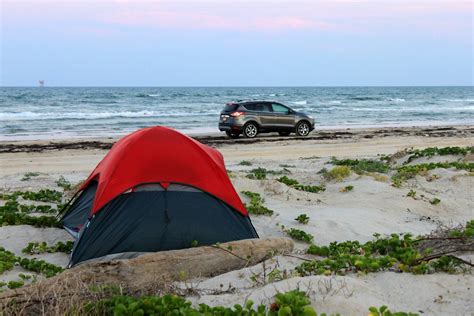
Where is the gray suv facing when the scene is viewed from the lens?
facing away from the viewer and to the right of the viewer

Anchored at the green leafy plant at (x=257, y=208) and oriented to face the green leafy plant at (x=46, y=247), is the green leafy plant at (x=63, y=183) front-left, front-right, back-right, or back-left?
front-right

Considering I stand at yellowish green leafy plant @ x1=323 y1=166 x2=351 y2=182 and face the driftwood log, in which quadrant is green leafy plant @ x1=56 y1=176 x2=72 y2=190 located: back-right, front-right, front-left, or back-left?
front-right

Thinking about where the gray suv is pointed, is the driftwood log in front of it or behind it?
behind

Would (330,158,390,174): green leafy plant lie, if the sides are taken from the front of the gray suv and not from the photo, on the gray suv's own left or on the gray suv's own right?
on the gray suv's own right

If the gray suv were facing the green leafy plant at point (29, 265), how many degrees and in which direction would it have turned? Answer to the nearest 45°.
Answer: approximately 135° to its right

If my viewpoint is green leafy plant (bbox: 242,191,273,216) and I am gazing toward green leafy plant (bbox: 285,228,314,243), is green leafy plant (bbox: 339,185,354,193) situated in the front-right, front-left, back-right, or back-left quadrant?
back-left

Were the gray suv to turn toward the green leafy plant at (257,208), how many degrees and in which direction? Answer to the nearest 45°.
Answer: approximately 135° to its right

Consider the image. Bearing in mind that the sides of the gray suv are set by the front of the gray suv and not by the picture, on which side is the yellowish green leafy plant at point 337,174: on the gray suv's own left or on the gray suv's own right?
on the gray suv's own right

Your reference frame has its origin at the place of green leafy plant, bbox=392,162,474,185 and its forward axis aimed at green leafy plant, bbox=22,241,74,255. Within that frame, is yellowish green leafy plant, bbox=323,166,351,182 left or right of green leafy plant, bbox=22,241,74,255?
right

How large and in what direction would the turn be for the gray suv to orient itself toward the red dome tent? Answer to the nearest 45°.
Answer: approximately 135° to its right

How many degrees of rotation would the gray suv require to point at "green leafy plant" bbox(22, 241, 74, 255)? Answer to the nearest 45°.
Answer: approximately 135° to its right

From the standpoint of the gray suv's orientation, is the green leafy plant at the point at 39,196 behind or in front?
behind

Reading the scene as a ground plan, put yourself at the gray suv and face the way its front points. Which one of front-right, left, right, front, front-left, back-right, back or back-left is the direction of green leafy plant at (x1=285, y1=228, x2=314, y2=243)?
back-right
